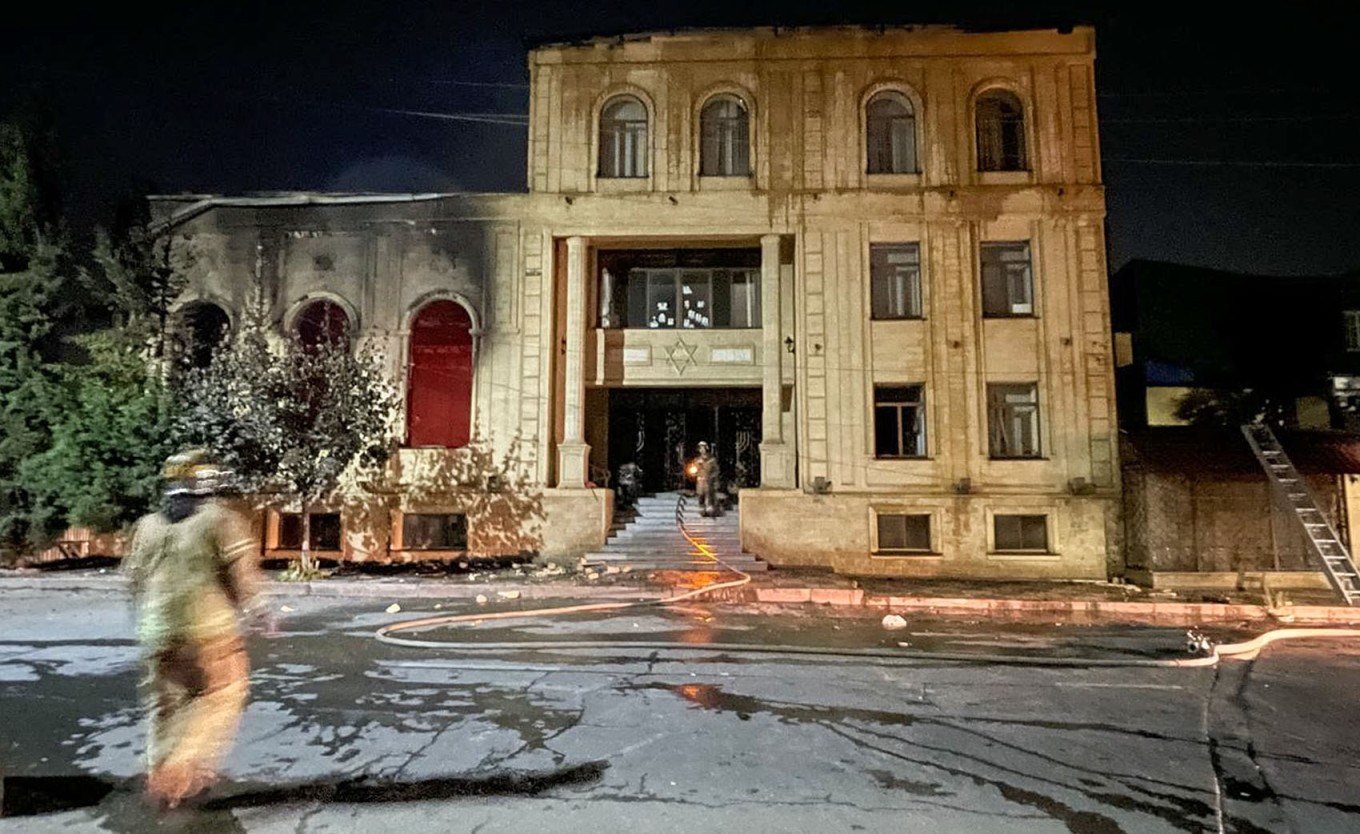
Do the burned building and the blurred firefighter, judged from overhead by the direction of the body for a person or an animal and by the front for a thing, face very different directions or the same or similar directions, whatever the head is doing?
very different directions

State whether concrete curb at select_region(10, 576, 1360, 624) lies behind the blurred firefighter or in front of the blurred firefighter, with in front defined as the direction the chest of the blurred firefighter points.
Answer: in front

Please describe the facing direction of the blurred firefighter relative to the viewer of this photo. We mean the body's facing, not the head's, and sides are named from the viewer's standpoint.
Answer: facing away from the viewer and to the right of the viewer

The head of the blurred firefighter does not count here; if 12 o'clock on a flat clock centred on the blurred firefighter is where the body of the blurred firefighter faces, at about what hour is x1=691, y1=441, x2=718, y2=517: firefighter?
The firefighter is roughly at 12 o'clock from the blurred firefighter.

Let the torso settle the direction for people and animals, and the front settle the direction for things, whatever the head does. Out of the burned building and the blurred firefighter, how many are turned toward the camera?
1

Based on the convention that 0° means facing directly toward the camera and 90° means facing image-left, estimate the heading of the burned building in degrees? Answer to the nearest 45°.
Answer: approximately 0°

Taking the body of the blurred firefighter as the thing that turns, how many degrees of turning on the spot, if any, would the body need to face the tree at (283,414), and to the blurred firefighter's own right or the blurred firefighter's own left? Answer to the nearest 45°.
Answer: approximately 45° to the blurred firefighter's own left

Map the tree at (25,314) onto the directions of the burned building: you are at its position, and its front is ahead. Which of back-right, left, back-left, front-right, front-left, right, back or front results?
right

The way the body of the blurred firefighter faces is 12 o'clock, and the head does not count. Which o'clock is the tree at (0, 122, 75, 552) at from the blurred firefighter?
The tree is roughly at 10 o'clock from the blurred firefighter.

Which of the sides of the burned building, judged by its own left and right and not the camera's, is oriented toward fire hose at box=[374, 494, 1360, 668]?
front

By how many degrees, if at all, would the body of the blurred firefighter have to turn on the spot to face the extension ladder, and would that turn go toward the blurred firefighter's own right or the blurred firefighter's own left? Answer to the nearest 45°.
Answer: approximately 45° to the blurred firefighter's own right

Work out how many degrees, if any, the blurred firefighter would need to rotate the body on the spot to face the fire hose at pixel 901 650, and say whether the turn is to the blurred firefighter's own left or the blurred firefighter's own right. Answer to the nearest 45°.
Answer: approximately 45° to the blurred firefighter's own right
